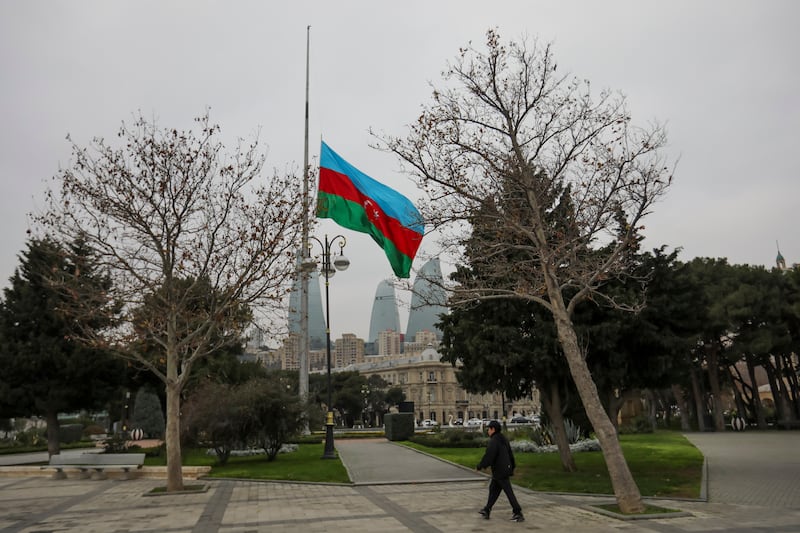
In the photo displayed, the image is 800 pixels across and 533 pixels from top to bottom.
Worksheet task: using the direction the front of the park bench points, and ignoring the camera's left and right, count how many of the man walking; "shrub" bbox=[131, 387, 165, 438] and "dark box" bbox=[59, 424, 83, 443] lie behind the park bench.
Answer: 2

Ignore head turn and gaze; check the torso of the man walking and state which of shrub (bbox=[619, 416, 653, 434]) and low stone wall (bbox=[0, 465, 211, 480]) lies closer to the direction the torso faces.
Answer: the low stone wall

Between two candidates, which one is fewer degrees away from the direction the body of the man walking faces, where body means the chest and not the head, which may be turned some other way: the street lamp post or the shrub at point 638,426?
the street lamp post

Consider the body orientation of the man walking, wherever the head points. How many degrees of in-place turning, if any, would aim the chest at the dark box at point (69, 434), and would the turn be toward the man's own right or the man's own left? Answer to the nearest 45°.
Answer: approximately 45° to the man's own right

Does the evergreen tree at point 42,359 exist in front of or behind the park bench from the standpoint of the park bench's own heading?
behind

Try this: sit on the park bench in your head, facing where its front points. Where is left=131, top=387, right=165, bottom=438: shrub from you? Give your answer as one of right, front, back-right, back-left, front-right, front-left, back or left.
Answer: back

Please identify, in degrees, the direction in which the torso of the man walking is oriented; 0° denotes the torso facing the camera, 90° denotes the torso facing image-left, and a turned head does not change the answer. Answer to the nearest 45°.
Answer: approximately 90°

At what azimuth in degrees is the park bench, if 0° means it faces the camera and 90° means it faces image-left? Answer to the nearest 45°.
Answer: approximately 0°

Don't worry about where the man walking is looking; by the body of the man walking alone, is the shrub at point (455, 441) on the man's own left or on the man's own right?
on the man's own right

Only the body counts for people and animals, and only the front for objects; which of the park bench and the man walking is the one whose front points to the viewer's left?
the man walking

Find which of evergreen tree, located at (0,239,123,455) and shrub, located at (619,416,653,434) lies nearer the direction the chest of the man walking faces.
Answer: the evergreen tree

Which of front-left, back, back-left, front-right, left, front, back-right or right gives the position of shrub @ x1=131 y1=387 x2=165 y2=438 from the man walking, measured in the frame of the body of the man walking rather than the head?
front-right

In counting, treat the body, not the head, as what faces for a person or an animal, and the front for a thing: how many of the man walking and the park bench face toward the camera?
1

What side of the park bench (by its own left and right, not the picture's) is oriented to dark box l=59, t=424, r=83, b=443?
back
